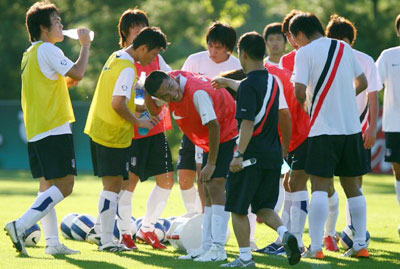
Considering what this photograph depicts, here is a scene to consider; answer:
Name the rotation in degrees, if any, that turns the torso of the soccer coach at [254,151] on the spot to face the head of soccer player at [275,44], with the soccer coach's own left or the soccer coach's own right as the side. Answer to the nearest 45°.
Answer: approximately 45° to the soccer coach's own right

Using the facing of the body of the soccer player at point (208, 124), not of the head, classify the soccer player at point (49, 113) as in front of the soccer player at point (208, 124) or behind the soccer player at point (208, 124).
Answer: in front

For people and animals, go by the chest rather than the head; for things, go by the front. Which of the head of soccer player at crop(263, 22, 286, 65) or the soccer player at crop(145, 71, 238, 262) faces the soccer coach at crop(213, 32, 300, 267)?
the head of soccer player at crop(263, 22, 286, 65)

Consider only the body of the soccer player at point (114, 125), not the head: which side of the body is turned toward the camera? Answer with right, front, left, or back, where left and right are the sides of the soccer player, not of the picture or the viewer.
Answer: right

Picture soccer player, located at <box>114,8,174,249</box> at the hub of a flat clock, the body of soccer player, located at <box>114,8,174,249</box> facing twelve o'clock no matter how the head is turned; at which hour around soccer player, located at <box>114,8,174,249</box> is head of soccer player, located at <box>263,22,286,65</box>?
head of soccer player, located at <box>263,22,286,65</box> is roughly at 10 o'clock from soccer player, located at <box>114,8,174,249</box>.

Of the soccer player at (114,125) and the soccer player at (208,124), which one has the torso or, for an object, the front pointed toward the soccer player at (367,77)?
the soccer player at (114,125)

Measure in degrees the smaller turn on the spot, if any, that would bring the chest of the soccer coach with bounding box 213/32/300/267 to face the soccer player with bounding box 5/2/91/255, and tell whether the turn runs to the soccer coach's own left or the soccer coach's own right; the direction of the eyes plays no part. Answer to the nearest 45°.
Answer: approximately 45° to the soccer coach's own left

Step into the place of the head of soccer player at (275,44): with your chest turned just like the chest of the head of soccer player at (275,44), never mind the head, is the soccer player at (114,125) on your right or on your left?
on your right

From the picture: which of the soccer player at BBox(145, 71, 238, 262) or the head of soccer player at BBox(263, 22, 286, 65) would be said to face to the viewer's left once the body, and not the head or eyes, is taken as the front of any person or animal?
the soccer player at BBox(145, 71, 238, 262)

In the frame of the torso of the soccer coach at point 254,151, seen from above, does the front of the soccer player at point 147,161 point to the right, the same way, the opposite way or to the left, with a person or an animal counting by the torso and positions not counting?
the opposite way

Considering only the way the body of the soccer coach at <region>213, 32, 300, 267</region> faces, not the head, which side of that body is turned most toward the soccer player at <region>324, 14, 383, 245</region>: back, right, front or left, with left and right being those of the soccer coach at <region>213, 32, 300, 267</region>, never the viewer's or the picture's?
right

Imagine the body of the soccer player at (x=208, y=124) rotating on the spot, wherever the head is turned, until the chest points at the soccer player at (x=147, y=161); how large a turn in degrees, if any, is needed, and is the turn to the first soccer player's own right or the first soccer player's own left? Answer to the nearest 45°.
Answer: approximately 45° to the first soccer player's own right

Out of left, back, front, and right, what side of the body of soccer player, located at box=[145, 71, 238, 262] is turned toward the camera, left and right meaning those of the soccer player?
left
